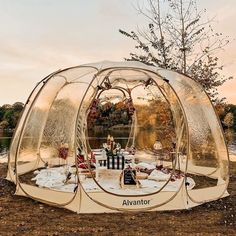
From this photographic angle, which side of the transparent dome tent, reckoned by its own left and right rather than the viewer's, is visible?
front
